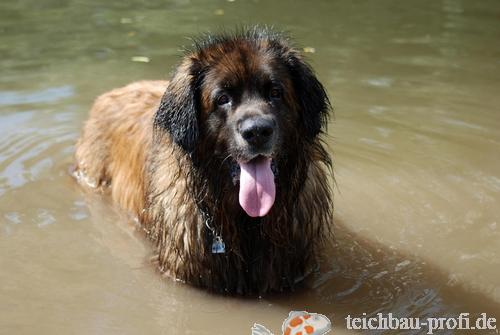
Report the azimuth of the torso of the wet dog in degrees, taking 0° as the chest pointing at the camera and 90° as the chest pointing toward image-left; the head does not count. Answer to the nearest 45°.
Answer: approximately 315°
